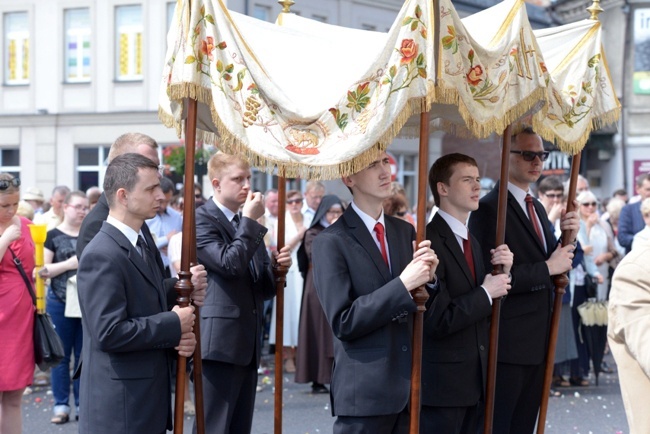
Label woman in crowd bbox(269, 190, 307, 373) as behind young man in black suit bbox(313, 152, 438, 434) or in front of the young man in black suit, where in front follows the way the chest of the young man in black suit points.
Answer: behind

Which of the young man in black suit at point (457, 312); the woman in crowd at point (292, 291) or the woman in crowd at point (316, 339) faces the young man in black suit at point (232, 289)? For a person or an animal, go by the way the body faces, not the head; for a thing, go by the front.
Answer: the woman in crowd at point (292, 291)

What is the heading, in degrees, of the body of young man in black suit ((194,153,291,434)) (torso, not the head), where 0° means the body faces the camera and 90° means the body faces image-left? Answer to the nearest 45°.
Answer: approximately 315°

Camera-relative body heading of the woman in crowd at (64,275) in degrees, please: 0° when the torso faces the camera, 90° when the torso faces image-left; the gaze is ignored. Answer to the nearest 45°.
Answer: approximately 315°

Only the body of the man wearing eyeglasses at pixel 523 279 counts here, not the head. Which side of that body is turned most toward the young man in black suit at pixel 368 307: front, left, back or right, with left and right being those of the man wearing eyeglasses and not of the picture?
right

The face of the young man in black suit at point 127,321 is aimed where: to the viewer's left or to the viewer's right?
to the viewer's right

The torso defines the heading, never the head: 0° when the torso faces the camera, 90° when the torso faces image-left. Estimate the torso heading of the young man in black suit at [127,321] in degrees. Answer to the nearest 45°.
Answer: approximately 270°
